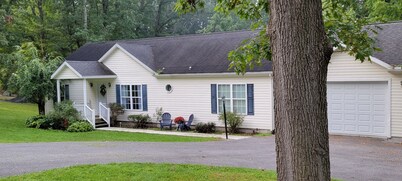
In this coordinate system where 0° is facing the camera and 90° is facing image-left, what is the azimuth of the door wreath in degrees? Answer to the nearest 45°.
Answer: approximately 45°

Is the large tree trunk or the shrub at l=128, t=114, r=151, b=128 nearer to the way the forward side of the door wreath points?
the large tree trunk

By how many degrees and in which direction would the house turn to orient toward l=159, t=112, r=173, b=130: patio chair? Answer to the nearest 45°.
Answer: approximately 45° to its right

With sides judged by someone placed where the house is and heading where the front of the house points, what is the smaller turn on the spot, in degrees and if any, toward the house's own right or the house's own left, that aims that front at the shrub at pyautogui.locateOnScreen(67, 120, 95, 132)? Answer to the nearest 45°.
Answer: approximately 45° to the house's own right

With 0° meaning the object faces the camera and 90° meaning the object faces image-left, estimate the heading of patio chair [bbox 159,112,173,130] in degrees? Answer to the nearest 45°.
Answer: approximately 0°

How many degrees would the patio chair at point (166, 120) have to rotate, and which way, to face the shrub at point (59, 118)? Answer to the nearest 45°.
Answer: approximately 90° to its right

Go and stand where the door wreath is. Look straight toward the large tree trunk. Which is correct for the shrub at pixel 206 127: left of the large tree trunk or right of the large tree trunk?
left

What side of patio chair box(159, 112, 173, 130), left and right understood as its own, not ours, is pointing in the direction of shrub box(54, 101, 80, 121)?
right

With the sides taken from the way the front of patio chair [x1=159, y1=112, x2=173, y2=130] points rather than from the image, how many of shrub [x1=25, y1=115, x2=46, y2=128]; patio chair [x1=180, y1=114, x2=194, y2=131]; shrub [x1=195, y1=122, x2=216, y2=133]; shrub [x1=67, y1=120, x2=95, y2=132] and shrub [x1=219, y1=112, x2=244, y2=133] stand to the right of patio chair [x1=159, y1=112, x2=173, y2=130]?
2

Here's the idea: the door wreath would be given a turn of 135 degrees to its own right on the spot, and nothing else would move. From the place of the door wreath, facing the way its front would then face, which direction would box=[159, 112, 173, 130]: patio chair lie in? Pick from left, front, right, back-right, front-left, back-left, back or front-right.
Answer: back-right
